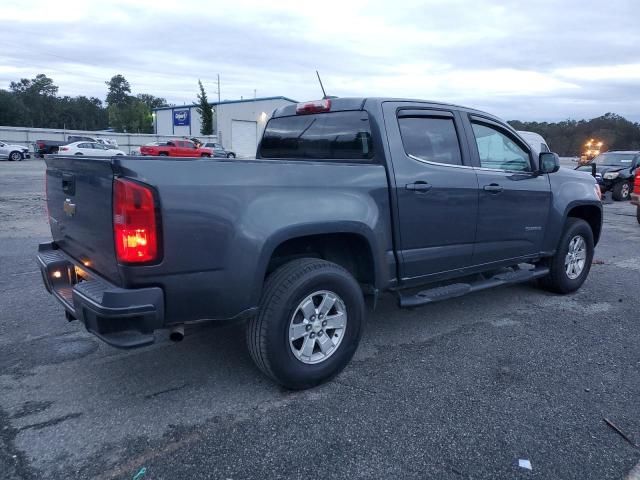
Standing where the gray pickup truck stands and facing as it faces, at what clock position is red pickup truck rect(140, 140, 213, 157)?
The red pickup truck is roughly at 10 o'clock from the gray pickup truck.

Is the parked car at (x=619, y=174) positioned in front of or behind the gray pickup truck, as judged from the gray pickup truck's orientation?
in front

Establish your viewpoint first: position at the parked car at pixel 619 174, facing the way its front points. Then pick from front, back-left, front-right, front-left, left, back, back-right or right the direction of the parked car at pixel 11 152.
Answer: front-right

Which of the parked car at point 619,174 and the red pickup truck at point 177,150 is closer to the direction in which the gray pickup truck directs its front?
the parked car

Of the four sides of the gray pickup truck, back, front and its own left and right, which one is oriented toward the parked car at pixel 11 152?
left

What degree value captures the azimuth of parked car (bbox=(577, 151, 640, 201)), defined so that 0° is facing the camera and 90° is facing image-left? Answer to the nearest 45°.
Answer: approximately 45°

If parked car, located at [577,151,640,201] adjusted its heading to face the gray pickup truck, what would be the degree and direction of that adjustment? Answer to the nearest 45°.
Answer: approximately 45° to its left

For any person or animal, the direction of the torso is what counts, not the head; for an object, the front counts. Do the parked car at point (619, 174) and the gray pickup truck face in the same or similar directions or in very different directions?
very different directions

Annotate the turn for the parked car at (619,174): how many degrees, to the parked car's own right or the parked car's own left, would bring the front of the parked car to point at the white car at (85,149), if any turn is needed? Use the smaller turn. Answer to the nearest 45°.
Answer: approximately 45° to the parked car's own right

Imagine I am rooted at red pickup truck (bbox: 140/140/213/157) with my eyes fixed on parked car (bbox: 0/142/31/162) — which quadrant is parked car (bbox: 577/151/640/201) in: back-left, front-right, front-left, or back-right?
back-left

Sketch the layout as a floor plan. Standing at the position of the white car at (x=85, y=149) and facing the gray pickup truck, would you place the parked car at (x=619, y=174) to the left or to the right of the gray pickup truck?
left

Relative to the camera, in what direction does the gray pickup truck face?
facing away from the viewer and to the right of the viewer
